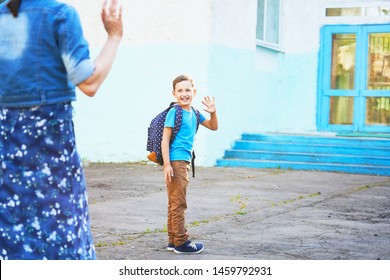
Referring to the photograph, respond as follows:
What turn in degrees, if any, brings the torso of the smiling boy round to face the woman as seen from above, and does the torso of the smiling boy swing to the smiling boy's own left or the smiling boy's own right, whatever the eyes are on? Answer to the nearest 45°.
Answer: approximately 45° to the smiling boy's own right

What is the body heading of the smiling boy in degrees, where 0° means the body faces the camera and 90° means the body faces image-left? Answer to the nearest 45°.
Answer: approximately 315°

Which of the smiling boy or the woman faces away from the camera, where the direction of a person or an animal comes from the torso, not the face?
the woman

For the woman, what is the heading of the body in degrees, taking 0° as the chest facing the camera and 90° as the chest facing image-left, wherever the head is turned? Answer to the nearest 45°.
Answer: approximately 180°

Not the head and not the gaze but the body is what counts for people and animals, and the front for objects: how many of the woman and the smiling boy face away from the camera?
1
